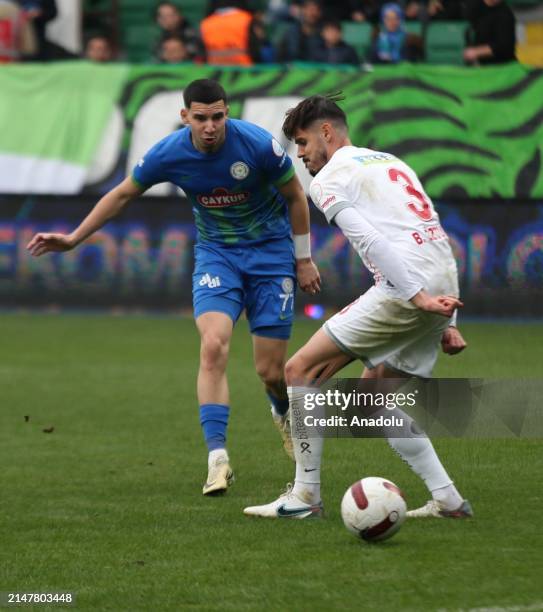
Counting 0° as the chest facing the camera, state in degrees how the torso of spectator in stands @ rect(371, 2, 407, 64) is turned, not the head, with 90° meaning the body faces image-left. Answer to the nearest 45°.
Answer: approximately 0°

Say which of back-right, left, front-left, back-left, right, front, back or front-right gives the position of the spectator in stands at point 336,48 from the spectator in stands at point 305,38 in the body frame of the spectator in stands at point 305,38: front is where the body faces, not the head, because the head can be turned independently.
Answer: front-left

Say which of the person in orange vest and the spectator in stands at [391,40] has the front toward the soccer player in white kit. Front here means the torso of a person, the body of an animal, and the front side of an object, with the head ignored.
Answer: the spectator in stands

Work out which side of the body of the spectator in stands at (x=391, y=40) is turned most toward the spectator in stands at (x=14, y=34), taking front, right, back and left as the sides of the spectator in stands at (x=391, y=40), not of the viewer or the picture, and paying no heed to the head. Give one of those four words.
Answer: right

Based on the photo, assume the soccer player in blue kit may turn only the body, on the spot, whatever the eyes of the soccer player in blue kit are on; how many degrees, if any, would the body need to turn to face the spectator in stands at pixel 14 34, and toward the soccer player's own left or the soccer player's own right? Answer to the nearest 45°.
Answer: approximately 180°

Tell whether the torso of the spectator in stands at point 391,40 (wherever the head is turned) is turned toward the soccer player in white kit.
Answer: yes

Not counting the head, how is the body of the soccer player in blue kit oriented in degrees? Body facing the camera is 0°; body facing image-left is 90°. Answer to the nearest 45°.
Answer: approximately 0°

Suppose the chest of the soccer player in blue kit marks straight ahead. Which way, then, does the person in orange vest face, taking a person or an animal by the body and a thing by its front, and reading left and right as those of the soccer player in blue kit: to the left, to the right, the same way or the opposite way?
the opposite way

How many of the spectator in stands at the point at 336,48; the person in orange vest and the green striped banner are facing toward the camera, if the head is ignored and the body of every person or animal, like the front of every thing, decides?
2

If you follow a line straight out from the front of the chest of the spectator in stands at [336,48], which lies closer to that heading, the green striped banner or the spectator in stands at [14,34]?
the green striped banner

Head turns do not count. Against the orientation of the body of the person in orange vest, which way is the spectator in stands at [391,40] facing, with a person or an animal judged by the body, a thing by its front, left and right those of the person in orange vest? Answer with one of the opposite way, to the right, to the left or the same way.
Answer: the opposite way
